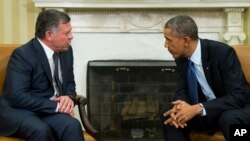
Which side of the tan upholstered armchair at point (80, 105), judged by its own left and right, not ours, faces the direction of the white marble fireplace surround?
left

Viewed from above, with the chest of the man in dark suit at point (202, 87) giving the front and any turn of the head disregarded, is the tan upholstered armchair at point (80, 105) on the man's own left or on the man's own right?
on the man's own right

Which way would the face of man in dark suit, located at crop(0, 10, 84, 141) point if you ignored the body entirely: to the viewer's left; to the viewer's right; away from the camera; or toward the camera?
to the viewer's right

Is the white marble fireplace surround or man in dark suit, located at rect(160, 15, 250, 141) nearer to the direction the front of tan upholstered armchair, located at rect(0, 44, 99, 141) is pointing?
the man in dark suit

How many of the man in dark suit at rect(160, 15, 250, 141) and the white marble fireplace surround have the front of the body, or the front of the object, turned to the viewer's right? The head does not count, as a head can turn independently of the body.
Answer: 0

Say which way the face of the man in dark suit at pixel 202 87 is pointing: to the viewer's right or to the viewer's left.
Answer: to the viewer's left

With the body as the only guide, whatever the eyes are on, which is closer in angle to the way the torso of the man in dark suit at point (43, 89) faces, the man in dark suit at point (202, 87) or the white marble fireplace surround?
the man in dark suit

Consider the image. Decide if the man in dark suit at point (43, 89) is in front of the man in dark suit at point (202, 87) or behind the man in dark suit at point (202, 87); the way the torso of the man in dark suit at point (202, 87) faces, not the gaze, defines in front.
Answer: in front

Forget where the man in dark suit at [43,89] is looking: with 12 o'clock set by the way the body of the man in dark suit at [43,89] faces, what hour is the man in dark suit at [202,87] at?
the man in dark suit at [202,87] is roughly at 11 o'clock from the man in dark suit at [43,89].

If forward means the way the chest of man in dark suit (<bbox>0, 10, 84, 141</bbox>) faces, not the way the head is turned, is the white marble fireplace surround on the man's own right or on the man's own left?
on the man's own left

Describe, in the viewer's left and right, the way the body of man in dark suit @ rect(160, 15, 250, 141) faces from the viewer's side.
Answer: facing the viewer and to the left of the viewer

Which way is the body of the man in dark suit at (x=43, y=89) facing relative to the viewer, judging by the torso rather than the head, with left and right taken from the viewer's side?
facing the viewer and to the right of the viewer

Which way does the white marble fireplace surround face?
toward the camera
